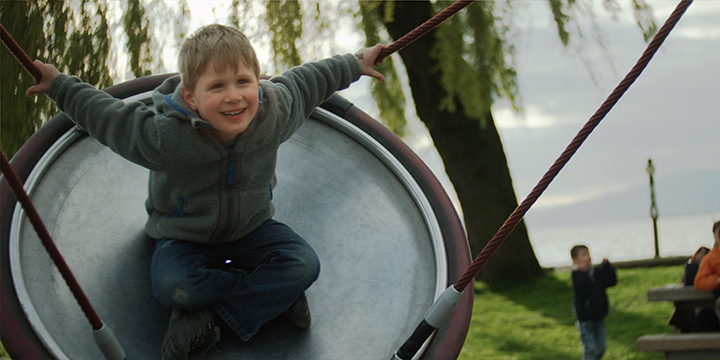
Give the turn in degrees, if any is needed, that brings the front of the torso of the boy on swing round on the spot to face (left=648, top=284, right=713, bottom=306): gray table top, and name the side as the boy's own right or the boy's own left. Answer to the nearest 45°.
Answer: approximately 135° to the boy's own left

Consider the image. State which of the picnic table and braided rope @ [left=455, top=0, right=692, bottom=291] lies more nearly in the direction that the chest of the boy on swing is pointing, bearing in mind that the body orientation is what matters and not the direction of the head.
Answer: the braided rope

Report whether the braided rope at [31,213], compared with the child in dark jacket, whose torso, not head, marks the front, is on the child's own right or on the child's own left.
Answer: on the child's own right

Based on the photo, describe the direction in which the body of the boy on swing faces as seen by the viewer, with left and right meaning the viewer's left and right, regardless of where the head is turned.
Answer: facing the viewer

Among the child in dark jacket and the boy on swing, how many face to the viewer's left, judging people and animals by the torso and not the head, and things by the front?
0

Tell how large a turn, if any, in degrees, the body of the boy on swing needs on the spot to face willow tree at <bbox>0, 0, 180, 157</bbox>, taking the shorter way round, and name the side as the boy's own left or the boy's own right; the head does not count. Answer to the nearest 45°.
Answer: approximately 180°
